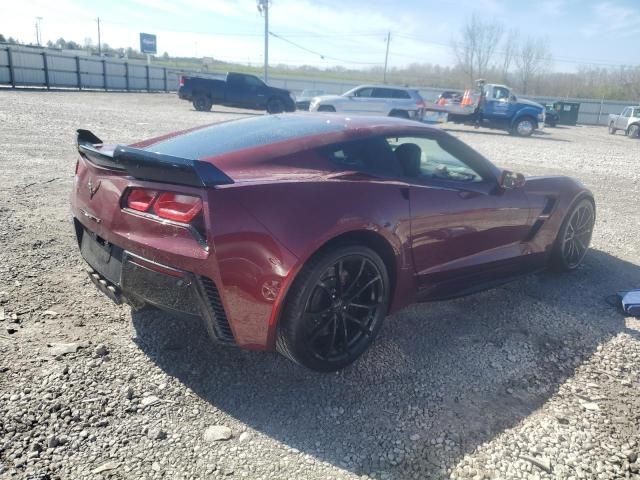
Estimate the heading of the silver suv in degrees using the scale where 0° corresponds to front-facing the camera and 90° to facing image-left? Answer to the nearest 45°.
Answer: approximately 90°

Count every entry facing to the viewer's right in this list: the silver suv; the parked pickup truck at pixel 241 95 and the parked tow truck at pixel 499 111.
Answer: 2

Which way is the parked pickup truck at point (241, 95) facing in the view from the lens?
facing to the right of the viewer

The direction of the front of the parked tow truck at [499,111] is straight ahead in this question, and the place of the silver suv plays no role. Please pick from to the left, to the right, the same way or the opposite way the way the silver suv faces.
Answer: the opposite way

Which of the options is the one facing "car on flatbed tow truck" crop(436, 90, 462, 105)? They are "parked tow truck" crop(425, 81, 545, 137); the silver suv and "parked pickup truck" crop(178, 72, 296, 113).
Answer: "parked pickup truck" crop(178, 72, 296, 113)

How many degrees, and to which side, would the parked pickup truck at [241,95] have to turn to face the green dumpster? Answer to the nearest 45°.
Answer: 0° — it already faces it

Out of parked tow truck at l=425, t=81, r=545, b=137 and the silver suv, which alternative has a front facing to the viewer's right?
the parked tow truck

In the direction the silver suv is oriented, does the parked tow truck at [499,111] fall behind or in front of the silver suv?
behind

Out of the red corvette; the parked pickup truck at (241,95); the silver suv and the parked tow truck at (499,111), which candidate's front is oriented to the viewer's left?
the silver suv

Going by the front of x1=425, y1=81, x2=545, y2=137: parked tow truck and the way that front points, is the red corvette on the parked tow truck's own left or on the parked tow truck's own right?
on the parked tow truck's own right

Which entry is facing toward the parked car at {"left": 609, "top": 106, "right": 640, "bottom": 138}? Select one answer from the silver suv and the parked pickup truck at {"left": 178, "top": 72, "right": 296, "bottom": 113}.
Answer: the parked pickup truck at {"left": 178, "top": 72, "right": 296, "bottom": 113}

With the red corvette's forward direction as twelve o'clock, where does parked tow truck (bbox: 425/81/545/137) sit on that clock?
The parked tow truck is roughly at 11 o'clock from the red corvette.

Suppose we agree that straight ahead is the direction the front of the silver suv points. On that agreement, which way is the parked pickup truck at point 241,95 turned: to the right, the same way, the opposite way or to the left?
the opposite way

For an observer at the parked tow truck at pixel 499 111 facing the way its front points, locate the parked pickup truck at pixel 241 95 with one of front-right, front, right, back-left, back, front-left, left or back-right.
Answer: back

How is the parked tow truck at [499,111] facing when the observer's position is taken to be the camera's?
facing to the right of the viewer
